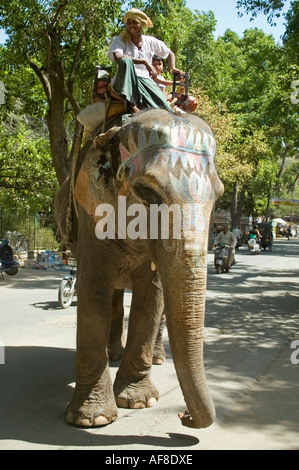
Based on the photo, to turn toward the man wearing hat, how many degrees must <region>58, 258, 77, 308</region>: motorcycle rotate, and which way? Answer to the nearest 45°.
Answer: approximately 45° to its left

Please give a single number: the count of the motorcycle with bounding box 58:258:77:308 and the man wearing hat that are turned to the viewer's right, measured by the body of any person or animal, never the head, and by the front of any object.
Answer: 0

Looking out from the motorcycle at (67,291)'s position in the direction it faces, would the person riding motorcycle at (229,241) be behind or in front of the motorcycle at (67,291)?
behind

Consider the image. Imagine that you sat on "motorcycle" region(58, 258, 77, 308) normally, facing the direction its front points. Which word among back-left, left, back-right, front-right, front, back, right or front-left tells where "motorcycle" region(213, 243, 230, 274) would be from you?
back

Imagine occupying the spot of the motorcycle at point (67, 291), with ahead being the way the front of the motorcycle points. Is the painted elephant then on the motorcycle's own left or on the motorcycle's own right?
on the motorcycle's own left

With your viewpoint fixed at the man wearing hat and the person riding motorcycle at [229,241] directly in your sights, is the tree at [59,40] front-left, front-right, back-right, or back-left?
front-left

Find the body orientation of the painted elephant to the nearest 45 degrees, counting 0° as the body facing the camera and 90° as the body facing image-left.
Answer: approximately 315°

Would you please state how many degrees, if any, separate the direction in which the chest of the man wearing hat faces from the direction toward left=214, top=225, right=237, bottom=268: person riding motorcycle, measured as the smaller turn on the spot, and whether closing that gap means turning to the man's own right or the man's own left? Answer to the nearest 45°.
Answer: approximately 180°

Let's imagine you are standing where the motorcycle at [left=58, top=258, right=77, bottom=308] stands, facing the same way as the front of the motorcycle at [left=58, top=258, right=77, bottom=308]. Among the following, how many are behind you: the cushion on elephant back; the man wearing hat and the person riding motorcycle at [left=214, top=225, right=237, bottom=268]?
1

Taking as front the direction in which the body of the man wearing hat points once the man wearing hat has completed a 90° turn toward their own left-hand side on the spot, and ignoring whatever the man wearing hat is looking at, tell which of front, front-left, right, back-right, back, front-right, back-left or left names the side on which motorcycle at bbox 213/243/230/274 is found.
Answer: left

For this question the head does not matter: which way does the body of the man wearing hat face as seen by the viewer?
toward the camera

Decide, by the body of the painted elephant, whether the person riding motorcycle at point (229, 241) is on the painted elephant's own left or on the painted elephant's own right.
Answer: on the painted elephant's own left

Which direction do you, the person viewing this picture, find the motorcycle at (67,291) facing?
facing the viewer and to the left of the viewer
